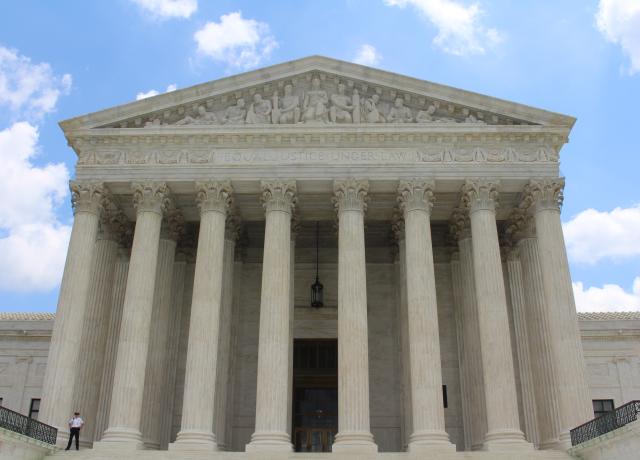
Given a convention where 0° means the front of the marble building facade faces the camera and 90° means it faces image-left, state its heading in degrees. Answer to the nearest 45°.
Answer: approximately 0°
